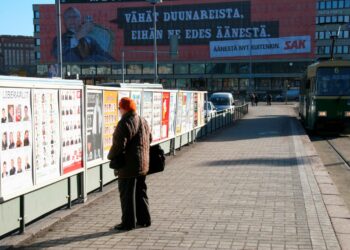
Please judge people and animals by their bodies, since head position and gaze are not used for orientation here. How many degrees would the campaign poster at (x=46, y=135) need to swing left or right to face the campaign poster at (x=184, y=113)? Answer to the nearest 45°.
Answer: approximately 90° to its left

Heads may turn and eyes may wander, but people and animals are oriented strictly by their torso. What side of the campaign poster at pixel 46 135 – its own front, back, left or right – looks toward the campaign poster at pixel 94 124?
left

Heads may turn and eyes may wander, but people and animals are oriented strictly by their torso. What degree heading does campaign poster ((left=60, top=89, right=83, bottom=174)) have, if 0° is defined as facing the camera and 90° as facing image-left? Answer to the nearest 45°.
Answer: approximately 315°

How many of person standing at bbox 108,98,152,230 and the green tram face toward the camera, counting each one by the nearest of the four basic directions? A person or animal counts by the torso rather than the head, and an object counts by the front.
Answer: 1

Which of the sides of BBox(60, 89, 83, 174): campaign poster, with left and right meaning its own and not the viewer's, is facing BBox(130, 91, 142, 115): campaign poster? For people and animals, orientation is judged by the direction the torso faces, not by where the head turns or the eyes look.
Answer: left

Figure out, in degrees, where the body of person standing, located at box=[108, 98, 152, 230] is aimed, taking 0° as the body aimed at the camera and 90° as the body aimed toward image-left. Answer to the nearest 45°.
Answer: approximately 135°

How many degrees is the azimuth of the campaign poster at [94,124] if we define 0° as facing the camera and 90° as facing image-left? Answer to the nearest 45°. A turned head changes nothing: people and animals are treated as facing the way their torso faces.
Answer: approximately 315°

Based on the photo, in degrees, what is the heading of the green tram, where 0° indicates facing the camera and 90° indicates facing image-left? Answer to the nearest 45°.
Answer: approximately 0°

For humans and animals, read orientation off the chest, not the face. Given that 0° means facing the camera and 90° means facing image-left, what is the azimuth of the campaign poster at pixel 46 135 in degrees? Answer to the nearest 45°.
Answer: approximately 315°

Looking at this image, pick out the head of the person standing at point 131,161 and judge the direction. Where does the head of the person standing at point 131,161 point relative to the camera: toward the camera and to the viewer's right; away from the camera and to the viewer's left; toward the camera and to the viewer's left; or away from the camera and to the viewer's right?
away from the camera and to the viewer's left
